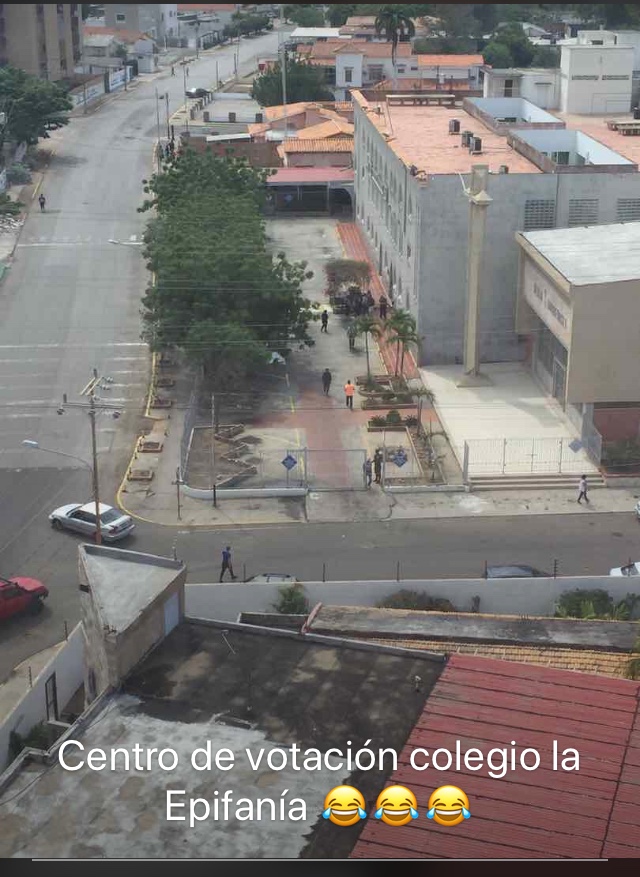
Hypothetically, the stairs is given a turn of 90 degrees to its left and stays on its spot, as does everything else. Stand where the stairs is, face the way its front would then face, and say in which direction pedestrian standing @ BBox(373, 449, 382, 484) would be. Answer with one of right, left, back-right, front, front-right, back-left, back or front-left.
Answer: back

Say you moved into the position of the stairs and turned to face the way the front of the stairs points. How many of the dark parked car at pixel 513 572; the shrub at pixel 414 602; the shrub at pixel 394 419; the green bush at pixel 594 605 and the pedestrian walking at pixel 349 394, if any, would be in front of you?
3

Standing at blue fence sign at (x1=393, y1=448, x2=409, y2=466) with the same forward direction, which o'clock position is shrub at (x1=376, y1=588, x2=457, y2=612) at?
The shrub is roughly at 12 o'clock from the blue fence sign.

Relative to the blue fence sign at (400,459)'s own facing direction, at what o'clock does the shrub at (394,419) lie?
The shrub is roughly at 6 o'clock from the blue fence sign.

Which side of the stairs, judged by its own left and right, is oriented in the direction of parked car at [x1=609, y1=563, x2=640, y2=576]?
front

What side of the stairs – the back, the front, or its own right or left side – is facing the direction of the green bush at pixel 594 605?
front

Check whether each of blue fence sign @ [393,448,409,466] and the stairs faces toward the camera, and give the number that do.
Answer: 2

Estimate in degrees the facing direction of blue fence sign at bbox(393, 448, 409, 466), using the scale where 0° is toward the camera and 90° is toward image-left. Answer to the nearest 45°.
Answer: approximately 0°

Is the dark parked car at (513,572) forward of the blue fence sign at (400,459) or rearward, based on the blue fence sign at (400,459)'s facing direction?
forward

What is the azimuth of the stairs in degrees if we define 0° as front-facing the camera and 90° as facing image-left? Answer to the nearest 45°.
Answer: approximately 0°

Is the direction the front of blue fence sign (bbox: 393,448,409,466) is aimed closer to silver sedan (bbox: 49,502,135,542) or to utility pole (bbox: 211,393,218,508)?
the silver sedan
